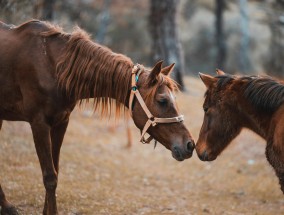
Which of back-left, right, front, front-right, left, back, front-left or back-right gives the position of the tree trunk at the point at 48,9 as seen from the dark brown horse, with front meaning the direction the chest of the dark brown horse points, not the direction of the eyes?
front-right

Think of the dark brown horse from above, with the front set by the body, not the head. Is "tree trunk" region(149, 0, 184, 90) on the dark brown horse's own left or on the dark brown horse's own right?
on the dark brown horse's own right

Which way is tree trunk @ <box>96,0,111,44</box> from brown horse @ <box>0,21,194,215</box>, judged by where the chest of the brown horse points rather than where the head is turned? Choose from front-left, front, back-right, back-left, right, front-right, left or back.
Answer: left

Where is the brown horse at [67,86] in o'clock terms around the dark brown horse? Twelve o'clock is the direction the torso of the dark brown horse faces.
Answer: The brown horse is roughly at 12 o'clock from the dark brown horse.

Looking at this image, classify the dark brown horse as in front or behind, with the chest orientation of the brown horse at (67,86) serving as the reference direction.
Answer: in front

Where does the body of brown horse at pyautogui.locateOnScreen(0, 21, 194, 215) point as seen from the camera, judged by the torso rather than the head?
to the viewer's right

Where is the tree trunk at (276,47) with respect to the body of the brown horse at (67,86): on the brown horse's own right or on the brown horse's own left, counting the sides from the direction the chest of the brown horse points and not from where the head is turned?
on the brown horse's own left

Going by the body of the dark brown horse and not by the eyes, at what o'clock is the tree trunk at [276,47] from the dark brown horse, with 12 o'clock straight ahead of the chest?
The tree trunk is roughly at 3 o'clock from the dark brown horse.

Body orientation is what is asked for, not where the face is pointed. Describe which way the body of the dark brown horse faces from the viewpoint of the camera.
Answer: to the viewer's left

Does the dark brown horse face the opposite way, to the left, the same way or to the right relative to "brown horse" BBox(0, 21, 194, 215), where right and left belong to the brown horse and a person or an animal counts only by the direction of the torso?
the opposite way

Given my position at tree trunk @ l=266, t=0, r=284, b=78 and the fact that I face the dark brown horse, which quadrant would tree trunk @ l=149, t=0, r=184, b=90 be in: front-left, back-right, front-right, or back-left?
front-right

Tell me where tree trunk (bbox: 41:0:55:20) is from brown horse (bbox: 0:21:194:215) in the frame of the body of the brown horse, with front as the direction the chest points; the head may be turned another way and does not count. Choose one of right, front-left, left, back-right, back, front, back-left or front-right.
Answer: left
